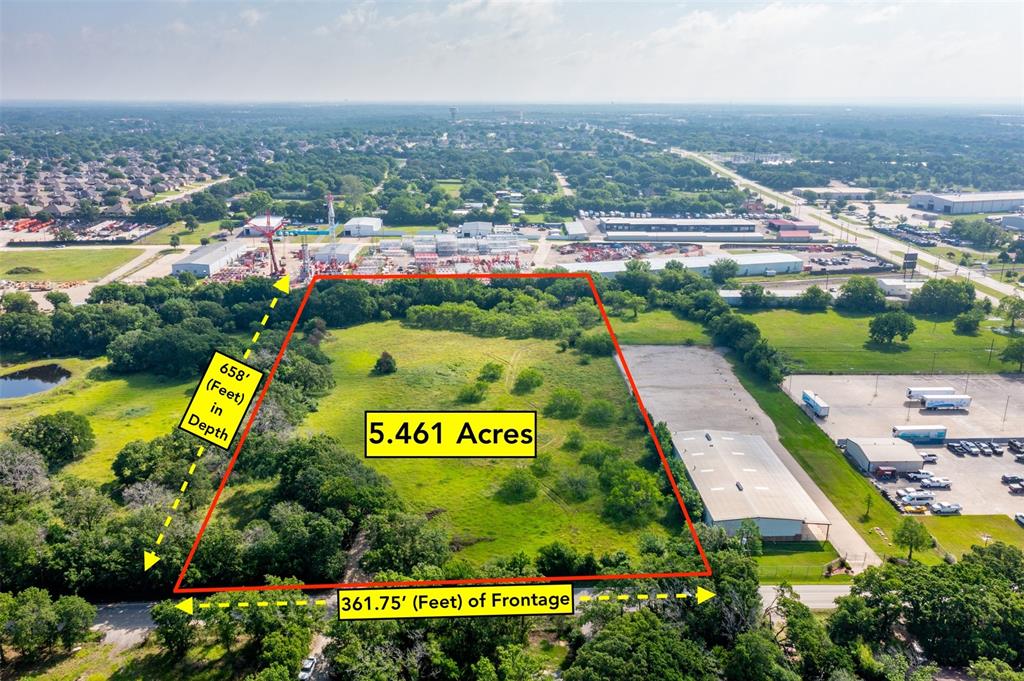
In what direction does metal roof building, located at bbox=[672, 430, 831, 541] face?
toward the camera

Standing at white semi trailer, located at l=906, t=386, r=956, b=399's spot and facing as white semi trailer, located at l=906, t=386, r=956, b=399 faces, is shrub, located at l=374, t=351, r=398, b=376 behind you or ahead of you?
ahead

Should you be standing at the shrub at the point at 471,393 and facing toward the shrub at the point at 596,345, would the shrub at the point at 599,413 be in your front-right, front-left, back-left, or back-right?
front-right

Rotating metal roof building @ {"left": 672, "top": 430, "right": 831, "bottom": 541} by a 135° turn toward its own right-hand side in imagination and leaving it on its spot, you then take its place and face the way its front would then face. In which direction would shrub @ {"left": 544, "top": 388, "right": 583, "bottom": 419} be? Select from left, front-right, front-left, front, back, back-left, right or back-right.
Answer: front-left

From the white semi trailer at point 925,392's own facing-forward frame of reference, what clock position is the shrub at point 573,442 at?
The shrub is roughly at 10 o'clock from the white semi trailer.

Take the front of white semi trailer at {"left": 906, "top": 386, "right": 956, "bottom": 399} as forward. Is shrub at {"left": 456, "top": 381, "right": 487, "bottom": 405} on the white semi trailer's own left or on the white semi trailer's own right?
on the white semi trailer's own left

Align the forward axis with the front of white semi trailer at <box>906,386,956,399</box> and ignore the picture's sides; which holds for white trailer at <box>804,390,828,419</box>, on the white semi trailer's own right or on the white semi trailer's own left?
on the white semi trailer's own left

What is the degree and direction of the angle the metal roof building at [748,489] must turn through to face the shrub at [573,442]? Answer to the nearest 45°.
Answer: approximately 90° to its right

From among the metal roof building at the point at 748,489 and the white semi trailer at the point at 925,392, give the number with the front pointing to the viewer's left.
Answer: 1

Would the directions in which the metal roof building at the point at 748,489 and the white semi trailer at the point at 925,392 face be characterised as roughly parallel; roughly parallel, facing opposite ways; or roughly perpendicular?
roughly perpendicular

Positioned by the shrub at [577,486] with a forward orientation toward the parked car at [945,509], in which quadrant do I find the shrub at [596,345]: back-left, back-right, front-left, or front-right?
front-left

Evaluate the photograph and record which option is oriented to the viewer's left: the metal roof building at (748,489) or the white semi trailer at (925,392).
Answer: the white semi trailer

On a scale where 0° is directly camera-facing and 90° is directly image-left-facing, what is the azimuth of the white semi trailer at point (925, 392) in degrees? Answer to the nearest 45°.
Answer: approximately 90°
